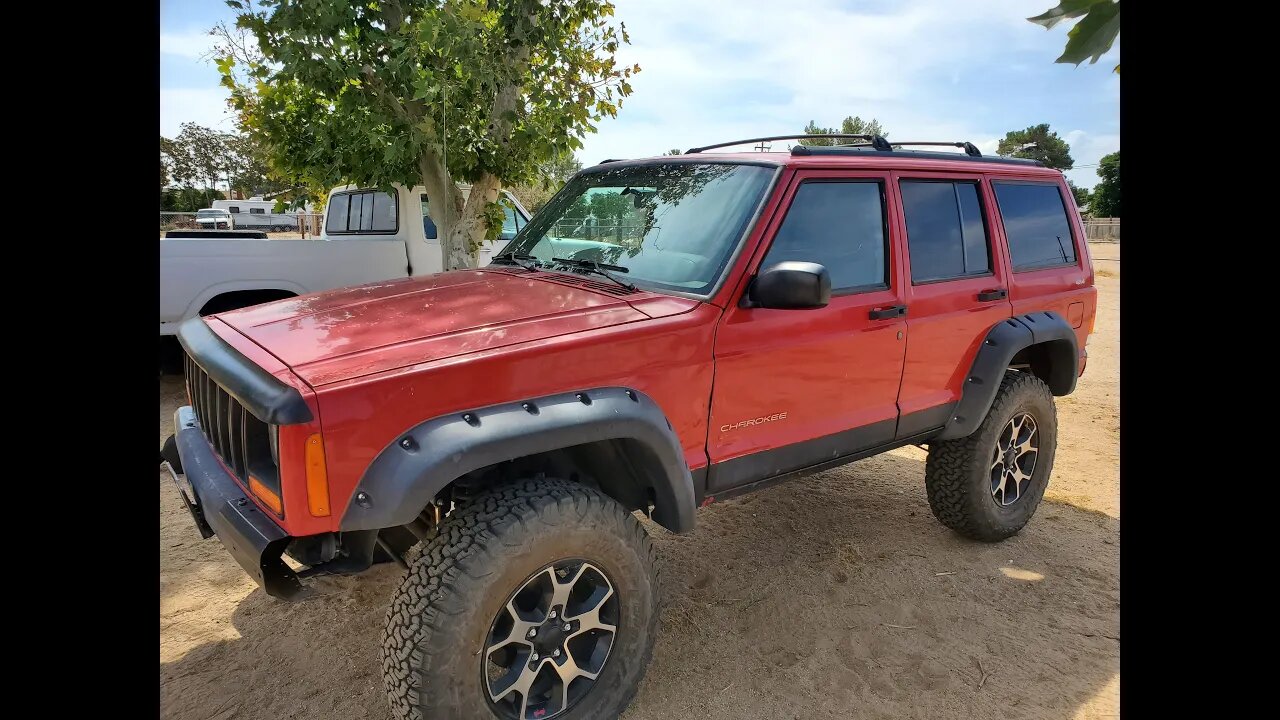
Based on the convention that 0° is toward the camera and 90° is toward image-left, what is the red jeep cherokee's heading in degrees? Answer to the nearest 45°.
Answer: approximately 45°

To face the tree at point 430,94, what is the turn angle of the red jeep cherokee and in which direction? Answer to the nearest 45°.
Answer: approximately 135° to its right

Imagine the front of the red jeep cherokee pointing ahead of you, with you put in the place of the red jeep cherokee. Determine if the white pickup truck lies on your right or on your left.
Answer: on your right

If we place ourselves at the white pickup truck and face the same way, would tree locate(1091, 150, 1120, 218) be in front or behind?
in front

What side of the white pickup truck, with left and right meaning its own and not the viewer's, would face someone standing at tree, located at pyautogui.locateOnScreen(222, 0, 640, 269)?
front

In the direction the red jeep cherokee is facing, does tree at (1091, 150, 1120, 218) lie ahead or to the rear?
to the rear

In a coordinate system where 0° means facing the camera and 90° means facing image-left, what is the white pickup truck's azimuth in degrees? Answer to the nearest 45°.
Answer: approximately 225°

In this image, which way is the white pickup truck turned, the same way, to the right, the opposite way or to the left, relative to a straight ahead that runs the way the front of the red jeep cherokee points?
the opposite way
